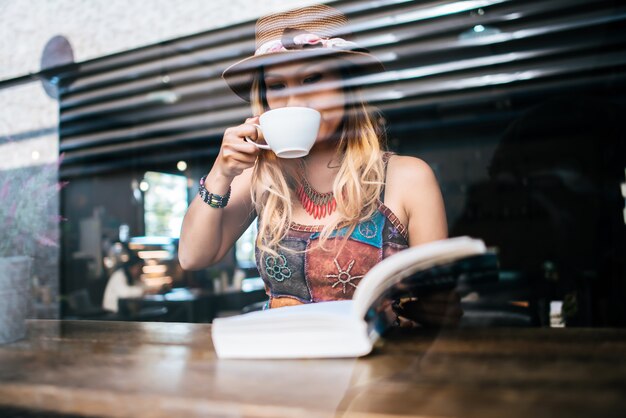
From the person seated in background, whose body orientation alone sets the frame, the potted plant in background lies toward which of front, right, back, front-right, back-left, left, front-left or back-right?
right

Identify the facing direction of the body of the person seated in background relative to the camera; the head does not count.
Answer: to the viewer's right

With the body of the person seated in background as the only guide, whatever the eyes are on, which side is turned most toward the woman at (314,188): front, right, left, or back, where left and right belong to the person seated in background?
right

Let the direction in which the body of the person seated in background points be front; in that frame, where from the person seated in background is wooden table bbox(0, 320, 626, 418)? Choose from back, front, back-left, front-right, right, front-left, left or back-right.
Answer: right
